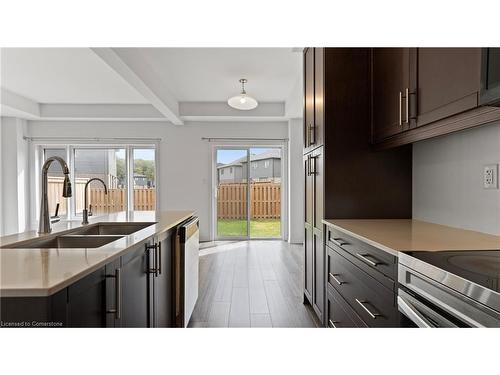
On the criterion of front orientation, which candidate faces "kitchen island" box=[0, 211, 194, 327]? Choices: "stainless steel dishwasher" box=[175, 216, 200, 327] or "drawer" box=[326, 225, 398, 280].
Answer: the drawer

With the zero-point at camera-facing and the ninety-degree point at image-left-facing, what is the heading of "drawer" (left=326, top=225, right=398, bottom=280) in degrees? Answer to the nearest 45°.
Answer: approximately 45°

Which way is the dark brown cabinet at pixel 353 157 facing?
to the viewer's left

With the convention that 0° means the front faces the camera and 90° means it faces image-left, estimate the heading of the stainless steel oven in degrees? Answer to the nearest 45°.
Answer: approximately 45°

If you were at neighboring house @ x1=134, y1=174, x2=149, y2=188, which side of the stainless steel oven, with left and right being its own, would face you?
right

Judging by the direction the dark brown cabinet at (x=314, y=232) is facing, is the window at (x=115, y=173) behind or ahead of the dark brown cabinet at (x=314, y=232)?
ahead

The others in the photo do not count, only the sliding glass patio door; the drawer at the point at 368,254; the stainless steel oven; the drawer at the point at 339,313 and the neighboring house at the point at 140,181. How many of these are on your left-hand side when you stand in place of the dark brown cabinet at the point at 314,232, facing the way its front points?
3

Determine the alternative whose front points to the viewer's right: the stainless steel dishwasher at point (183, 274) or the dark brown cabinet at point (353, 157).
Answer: the stainless steel dishwasher

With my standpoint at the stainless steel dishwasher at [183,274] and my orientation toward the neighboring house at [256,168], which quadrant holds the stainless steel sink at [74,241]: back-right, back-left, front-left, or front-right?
back-left

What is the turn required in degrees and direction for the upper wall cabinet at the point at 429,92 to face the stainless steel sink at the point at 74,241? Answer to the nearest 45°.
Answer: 0° — it already faces it
